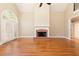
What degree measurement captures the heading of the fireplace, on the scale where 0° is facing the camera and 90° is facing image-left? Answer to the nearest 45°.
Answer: approximately 0°
